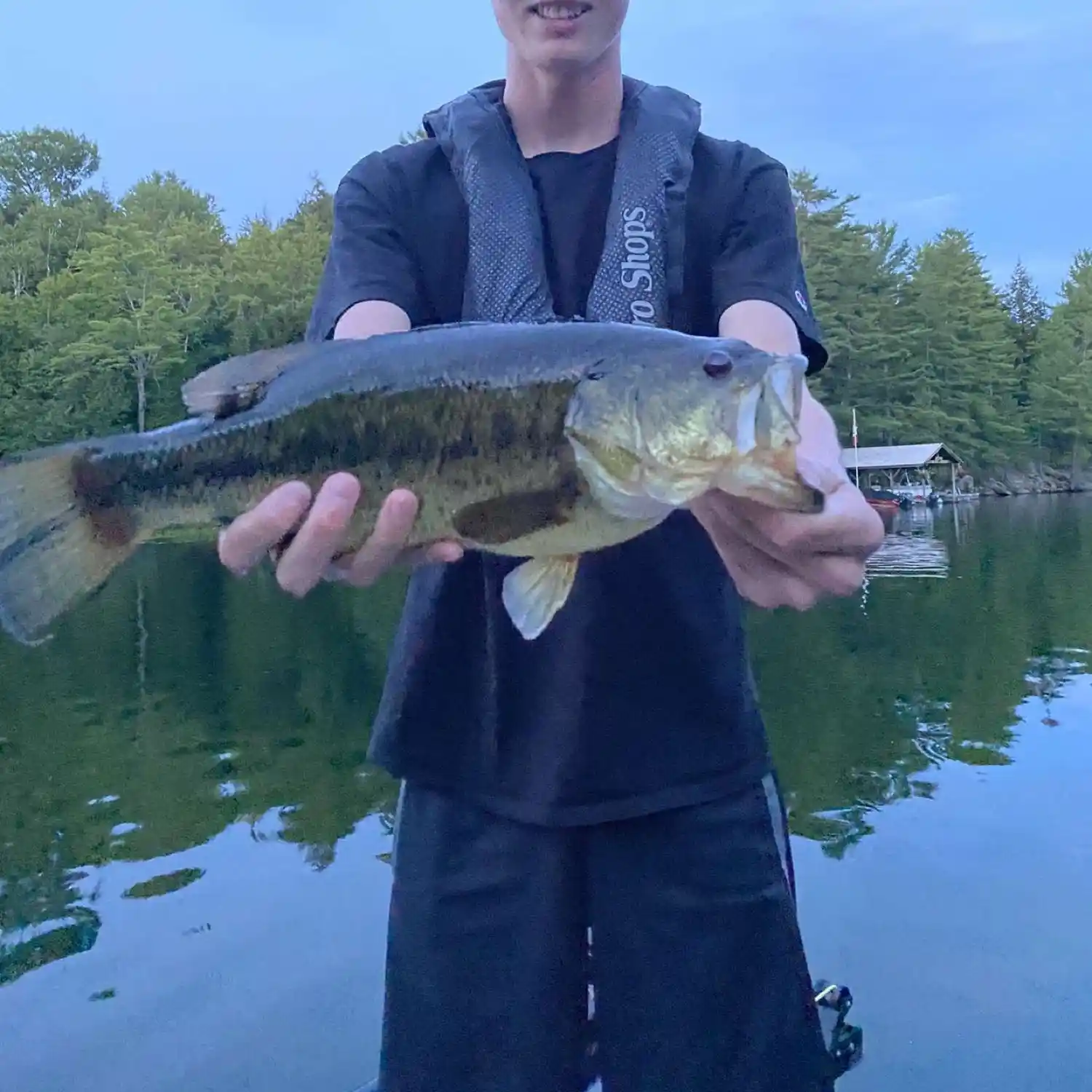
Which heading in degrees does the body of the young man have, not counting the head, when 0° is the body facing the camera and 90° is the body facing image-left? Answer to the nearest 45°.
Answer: approximately 0°

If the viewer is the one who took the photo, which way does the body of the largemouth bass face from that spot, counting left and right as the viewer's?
facing to the right of the viewer
